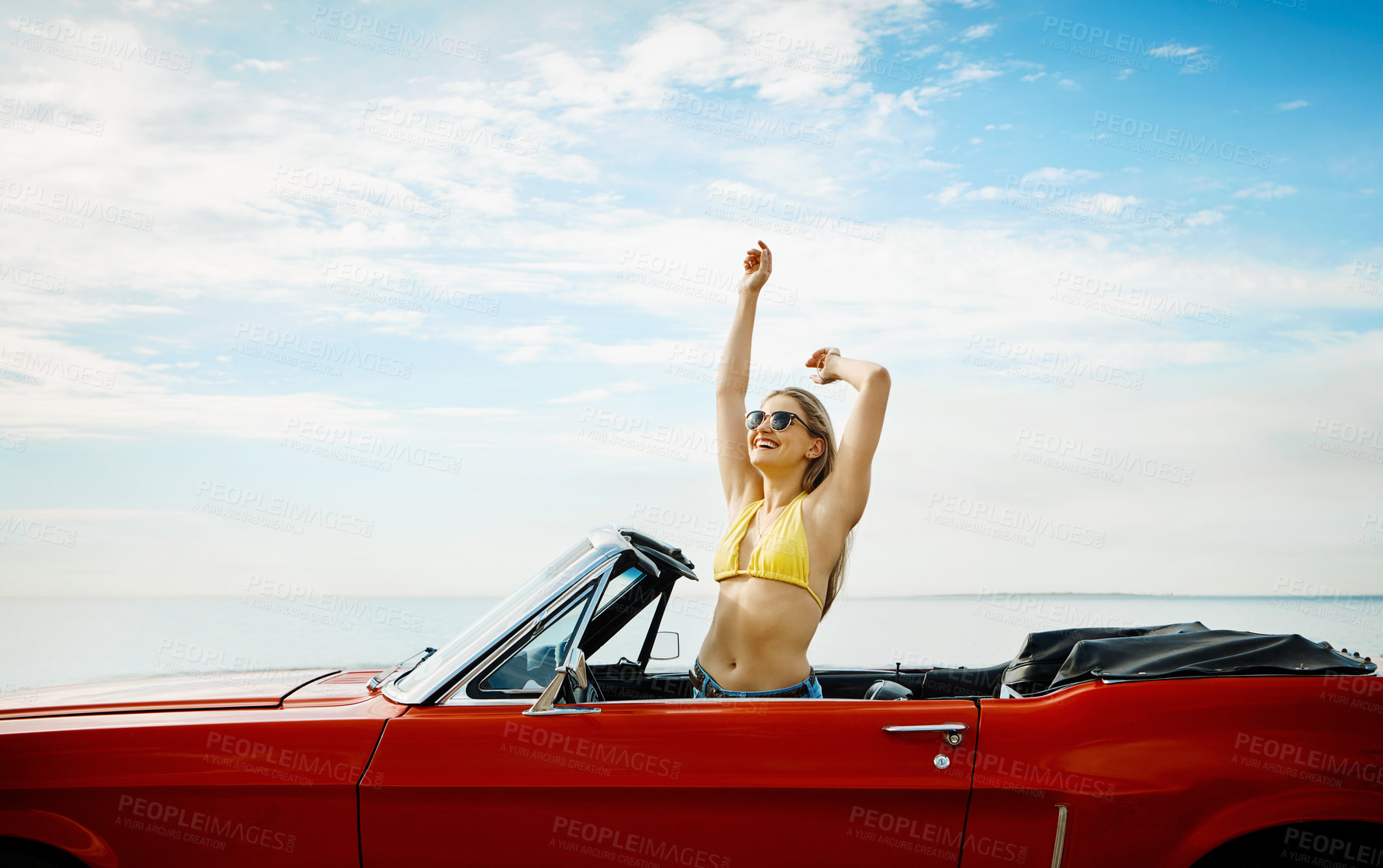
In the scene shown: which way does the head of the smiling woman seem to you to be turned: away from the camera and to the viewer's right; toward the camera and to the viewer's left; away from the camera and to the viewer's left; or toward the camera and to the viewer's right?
toward the camera and to the viewer's left

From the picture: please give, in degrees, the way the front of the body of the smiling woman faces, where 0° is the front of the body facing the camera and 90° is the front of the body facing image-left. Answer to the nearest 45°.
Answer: approximately 45°

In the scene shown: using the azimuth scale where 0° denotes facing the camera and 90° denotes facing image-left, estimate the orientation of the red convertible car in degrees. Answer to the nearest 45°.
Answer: approximately 90°
